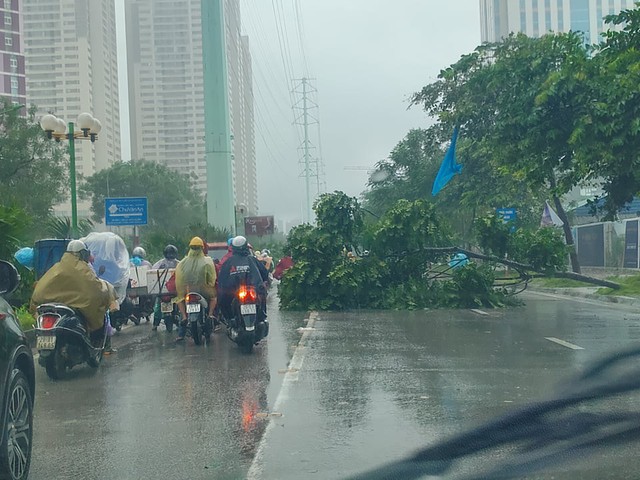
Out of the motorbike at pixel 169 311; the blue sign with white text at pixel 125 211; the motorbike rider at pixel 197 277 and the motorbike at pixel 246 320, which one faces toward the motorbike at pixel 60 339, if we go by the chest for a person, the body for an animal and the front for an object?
the blue sign with white text

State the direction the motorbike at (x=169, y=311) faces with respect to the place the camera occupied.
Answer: facing away from the viewer

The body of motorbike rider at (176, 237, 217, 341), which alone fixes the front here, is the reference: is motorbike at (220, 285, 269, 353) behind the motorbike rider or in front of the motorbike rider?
behind

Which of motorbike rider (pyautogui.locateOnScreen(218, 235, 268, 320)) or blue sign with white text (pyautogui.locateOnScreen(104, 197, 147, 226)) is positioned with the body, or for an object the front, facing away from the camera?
the motorbike rider

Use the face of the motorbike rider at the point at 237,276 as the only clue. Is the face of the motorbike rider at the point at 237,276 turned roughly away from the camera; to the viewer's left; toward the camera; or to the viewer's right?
away from the camera

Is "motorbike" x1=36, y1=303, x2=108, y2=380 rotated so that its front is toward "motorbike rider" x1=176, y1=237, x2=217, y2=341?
yes

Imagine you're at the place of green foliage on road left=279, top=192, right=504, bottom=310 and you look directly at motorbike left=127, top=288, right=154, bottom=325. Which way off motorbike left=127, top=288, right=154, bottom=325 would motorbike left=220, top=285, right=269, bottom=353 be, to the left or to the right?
left

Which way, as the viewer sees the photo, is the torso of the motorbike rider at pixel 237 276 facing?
away from the camera

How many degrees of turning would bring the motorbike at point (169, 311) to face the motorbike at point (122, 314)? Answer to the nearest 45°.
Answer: approximately 45° to its left

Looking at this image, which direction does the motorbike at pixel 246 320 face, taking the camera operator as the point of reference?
facing away from the viewer

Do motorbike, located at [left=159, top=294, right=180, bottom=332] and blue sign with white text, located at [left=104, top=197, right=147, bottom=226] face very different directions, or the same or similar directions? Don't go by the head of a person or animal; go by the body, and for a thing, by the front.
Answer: very different directions
